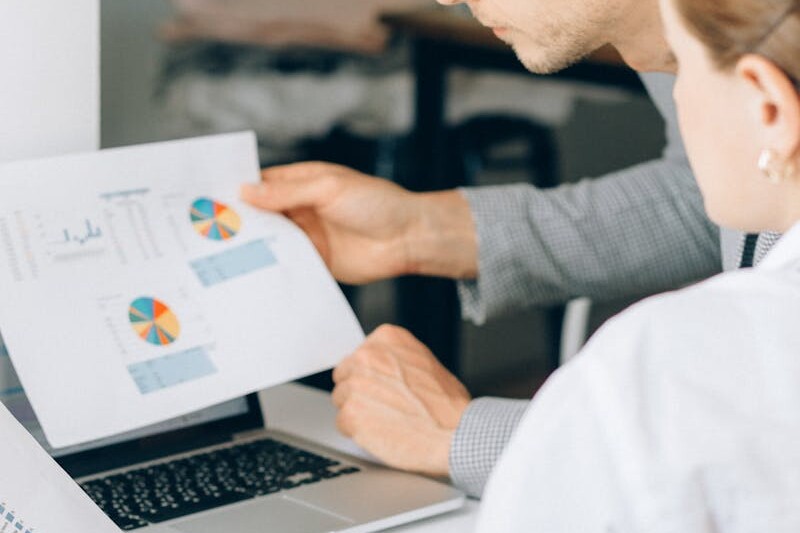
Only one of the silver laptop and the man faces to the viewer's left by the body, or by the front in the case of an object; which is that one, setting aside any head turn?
the man

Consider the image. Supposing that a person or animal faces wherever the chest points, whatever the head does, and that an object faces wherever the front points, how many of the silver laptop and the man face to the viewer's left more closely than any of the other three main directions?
1

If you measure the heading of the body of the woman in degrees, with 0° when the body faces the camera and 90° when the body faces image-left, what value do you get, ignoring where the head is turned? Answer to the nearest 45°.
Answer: approximately 135°

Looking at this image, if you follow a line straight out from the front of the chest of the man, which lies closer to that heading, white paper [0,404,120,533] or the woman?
the white paper

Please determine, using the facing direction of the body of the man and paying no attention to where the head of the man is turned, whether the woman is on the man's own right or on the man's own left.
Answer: on the man's own left

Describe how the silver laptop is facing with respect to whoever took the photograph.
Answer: facing the viewer and to the right of the viewer

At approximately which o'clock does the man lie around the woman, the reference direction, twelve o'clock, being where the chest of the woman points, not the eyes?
The man is roughly at 1 o'clock from the woman.

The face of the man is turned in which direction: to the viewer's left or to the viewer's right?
to the viewer's left

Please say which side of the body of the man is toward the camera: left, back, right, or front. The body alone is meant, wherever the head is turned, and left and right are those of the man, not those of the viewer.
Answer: left

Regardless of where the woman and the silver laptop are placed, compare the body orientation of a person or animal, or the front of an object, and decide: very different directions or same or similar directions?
very different directions
